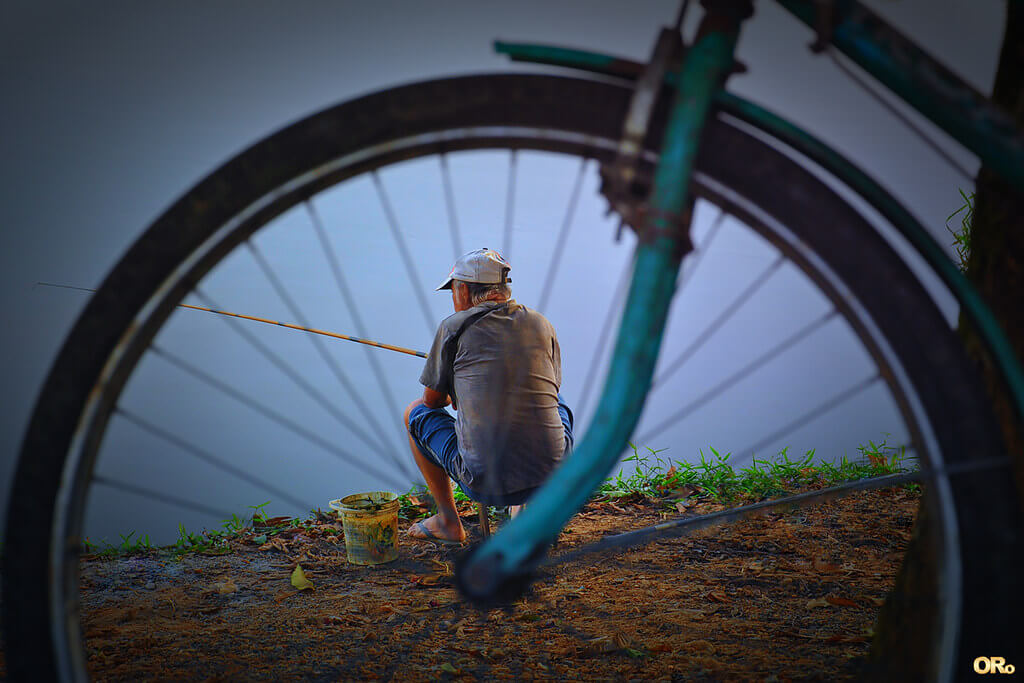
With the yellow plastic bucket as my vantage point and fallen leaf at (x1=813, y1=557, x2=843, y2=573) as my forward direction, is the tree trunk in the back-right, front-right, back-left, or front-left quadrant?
front-right

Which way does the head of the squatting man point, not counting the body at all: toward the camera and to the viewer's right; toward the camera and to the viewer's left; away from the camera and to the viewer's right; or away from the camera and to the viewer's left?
away from the camera and to the viewer's left

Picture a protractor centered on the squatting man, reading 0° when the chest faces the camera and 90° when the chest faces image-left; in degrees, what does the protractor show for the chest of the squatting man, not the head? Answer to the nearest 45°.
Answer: approximately 135°

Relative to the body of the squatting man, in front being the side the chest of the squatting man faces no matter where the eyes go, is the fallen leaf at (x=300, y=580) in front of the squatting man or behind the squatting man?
behind

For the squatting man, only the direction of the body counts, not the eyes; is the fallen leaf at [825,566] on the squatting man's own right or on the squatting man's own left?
on the squatting man's own right

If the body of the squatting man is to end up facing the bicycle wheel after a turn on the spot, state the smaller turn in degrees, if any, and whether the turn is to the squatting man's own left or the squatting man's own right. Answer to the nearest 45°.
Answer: approximately 135° to the squatting man's own left

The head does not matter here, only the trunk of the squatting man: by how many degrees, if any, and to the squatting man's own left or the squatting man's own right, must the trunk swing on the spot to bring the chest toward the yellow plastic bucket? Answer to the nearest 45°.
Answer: approximately 90° to the squatting man's own left

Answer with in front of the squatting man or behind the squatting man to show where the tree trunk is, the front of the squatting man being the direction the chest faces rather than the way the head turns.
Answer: behind

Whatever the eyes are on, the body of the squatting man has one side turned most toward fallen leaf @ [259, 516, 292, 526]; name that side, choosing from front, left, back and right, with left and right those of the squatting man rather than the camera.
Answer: left

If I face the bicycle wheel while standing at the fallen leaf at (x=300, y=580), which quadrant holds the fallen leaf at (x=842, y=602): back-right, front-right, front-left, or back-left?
front-left
